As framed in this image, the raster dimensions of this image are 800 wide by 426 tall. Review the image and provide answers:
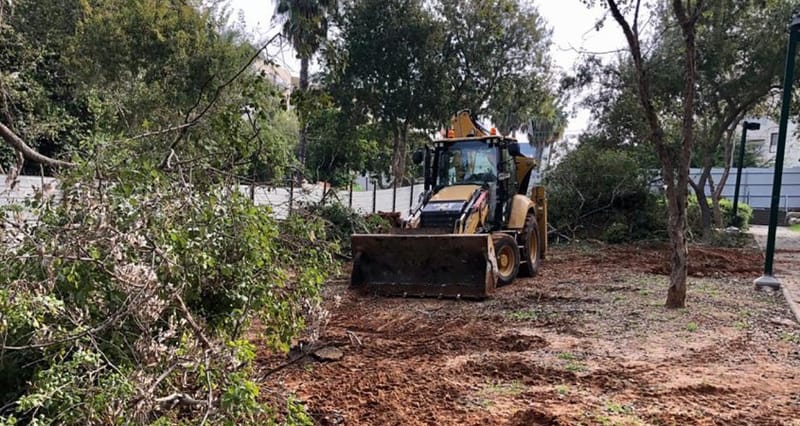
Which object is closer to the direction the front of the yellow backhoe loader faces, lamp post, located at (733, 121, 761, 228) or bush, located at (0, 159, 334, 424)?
the bush

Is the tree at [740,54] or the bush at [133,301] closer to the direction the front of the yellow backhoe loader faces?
the bush

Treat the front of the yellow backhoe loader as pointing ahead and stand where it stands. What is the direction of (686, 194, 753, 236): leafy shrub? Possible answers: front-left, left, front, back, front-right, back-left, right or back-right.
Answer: back

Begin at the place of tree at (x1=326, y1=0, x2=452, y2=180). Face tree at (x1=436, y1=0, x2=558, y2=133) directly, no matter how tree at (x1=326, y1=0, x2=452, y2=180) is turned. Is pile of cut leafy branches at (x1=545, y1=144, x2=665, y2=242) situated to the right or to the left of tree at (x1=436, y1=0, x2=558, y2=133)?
right

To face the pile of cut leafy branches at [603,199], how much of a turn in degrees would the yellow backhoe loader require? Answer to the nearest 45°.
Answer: approximately 180°

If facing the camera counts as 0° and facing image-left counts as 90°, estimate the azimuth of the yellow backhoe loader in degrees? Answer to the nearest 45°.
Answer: approximately 45°

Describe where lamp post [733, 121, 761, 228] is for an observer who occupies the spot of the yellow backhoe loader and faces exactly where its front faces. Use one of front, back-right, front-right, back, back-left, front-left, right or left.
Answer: back

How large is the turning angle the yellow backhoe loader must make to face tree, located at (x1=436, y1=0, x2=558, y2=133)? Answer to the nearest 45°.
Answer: approximately 135° to its right

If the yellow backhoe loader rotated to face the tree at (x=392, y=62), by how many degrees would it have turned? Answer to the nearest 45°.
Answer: approximately 135° to its right
